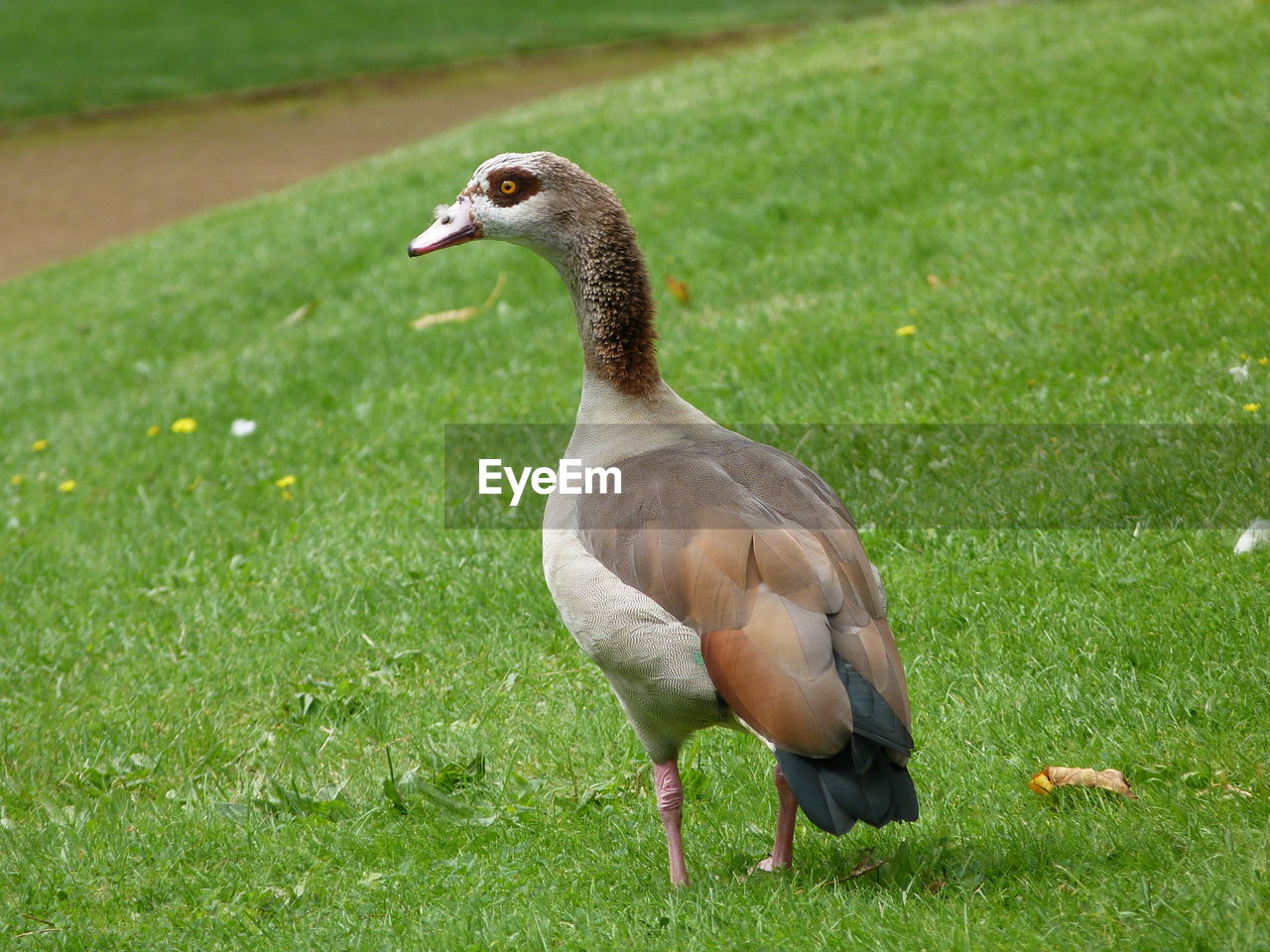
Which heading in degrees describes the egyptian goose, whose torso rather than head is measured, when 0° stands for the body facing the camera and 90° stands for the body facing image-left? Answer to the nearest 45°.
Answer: approximately 135°

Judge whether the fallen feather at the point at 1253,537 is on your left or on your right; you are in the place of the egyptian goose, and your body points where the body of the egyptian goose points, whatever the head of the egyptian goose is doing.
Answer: on your right

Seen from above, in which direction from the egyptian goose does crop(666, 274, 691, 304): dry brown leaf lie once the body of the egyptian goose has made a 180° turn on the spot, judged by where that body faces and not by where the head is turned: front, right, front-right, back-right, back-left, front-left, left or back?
back-left

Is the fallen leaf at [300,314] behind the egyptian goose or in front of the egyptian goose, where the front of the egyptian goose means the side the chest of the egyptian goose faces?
in front

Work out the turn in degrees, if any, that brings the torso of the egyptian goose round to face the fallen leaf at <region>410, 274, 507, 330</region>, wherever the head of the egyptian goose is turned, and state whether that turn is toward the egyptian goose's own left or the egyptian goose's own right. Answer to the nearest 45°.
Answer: approximately 45° to the egyptian goose's own right

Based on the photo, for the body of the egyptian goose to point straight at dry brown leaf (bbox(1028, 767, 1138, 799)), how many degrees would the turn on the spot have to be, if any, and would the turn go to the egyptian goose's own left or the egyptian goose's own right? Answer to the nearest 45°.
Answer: approximately 135° to the egyptian goose's own right
